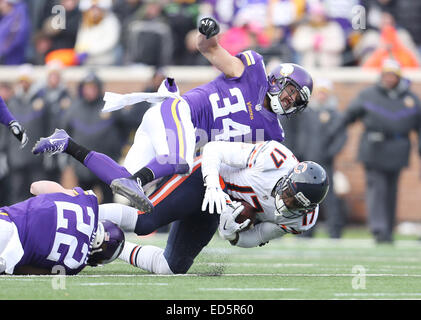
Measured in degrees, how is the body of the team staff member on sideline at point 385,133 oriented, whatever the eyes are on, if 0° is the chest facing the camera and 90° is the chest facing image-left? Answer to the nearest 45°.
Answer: approximately 0°

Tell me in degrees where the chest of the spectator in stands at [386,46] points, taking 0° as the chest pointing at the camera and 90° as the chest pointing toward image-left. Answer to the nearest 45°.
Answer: approximately 0°

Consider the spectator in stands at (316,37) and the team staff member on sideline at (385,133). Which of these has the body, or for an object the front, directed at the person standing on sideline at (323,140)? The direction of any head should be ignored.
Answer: the spectator in stands at (316,37)

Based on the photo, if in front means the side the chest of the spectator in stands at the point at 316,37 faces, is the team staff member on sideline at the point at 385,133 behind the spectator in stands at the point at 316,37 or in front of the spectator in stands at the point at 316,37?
in front

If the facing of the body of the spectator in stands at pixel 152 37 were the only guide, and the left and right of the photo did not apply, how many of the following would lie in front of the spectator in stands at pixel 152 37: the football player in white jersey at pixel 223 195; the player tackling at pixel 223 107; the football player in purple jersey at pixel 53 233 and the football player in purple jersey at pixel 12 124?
4

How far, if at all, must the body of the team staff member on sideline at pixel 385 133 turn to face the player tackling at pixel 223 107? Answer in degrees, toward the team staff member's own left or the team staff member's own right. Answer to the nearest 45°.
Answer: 0° — they already face them

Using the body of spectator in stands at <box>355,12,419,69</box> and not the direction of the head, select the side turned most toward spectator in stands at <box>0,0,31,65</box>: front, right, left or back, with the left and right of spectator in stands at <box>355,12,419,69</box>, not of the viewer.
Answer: right
